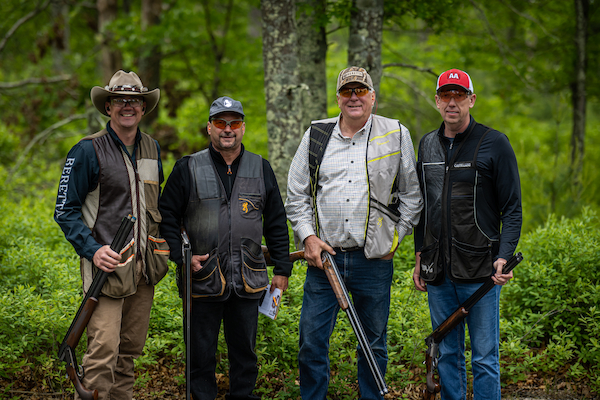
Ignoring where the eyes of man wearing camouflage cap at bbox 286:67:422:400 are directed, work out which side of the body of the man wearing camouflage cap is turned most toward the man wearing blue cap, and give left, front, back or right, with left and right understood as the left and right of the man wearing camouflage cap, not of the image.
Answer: right

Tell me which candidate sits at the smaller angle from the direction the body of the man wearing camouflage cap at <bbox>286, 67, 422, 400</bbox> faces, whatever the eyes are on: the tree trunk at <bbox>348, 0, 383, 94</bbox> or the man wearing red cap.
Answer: the man wearing red cap

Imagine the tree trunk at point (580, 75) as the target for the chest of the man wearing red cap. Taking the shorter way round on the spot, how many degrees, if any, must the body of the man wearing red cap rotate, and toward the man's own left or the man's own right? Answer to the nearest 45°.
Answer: approximately 135° to the man's own right

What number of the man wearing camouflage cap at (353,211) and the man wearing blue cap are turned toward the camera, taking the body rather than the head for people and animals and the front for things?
2

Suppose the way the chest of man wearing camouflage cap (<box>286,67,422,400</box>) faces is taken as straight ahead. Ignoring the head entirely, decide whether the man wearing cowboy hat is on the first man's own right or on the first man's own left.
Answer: on the first man's own right

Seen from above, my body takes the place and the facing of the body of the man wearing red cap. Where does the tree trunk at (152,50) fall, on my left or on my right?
on my right

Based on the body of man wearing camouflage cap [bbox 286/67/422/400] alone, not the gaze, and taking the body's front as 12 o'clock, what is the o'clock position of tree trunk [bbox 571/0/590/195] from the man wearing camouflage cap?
The tree trunk is roughly at 7 o'clock from the man wearing camouflage cap.

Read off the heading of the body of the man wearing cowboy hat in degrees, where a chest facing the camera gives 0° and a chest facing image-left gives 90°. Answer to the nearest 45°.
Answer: approximately 315°

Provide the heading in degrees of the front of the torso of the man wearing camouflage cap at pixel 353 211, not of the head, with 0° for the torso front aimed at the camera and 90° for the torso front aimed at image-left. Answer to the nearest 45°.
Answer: approximately 0°
